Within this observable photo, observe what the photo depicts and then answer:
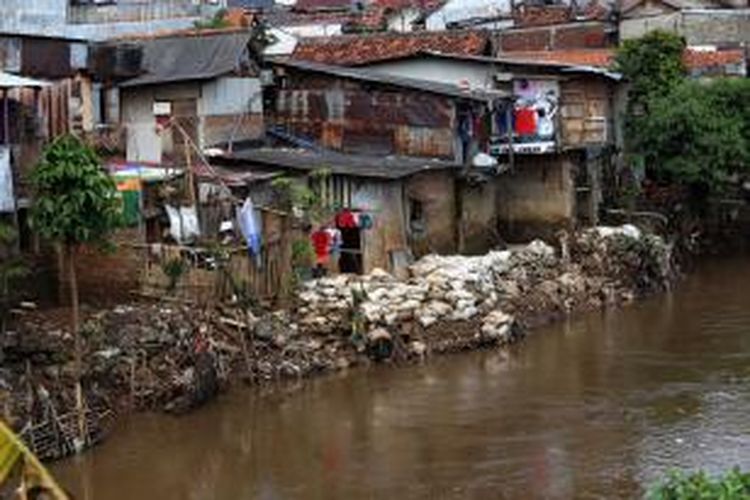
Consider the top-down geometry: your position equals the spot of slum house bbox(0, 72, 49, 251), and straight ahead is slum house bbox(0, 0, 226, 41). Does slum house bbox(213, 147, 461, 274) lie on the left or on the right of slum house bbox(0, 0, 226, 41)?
right

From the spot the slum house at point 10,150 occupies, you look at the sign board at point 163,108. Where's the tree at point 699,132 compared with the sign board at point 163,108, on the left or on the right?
right

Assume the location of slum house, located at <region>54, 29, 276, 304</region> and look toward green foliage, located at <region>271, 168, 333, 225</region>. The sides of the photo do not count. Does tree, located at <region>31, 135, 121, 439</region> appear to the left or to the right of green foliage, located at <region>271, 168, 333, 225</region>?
right
